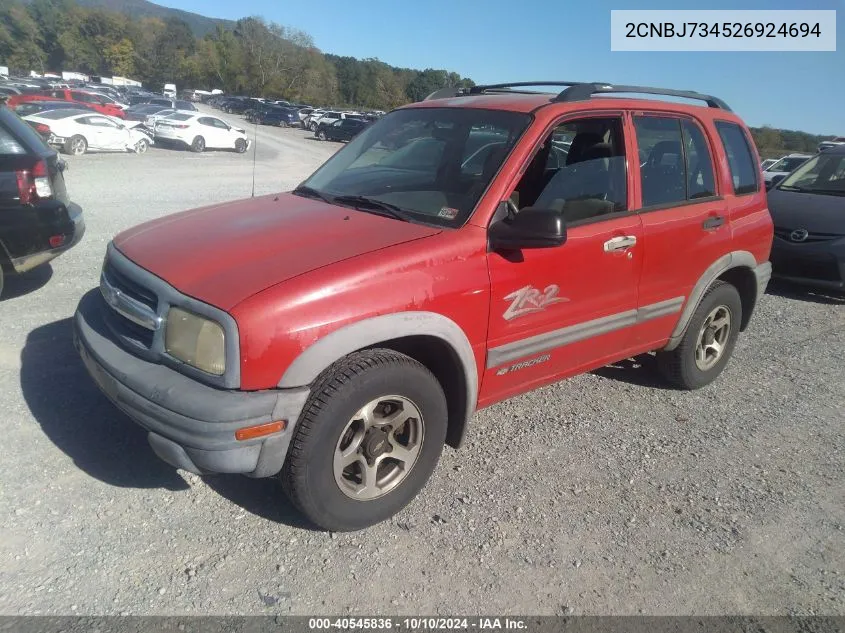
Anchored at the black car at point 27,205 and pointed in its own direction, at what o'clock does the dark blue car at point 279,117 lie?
the dark blue car at point 279,117 is roughly at 2 o'clock from the black car at point 27,205.

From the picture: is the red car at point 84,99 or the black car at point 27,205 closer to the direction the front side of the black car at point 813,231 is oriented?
the black car

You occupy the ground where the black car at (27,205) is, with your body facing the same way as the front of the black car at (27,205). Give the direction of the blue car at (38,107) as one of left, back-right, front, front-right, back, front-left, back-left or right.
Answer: front-right

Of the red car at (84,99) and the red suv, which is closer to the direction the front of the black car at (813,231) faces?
the red suv

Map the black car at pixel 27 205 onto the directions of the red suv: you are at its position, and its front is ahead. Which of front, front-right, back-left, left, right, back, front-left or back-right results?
right

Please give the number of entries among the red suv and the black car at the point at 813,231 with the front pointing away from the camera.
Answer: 0

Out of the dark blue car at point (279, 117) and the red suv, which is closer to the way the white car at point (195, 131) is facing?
the dark blue car

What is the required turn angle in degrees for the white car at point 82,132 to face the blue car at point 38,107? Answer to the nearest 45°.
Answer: approximately 90° to its left

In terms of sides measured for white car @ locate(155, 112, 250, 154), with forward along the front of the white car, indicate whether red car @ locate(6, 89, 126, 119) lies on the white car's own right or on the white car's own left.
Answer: on the white car's own left

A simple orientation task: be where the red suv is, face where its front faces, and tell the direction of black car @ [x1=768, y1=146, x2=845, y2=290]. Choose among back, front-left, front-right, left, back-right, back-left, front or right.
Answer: back

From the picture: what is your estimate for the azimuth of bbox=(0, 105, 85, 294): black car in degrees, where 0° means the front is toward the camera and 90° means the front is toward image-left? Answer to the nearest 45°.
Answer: approximately 135°

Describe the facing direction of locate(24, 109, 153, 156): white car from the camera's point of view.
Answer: facing away from the viewer and to the right of the viewer

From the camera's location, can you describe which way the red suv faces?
facing the viewer and to the left of the viewer

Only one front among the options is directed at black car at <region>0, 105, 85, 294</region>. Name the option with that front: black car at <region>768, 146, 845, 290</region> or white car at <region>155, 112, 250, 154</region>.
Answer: black car at <region>768, 146, 845, 290</region>
